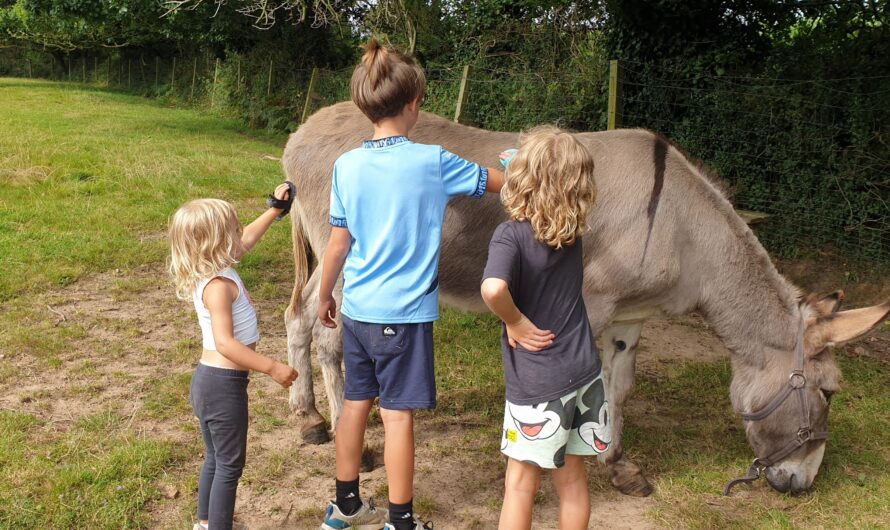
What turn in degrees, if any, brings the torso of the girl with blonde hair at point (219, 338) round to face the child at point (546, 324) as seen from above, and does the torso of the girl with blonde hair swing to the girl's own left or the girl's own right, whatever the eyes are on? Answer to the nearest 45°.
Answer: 0° — they already face them

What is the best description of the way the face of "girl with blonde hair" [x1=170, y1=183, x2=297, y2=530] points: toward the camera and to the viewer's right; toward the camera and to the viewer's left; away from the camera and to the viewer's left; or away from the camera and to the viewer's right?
away from the camera and to the viewer's right

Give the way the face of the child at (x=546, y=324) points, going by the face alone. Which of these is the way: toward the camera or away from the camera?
away from the camera

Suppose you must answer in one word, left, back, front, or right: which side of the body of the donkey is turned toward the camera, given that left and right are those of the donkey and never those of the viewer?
right

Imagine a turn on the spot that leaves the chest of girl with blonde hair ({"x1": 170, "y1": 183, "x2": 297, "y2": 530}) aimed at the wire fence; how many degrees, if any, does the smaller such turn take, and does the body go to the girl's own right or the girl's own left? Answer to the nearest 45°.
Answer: approximately 45° to the girl's own left

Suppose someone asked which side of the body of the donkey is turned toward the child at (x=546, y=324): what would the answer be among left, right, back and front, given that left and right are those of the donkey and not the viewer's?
right

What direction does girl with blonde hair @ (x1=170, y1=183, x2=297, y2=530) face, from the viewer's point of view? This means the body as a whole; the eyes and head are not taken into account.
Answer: to the viewer's right

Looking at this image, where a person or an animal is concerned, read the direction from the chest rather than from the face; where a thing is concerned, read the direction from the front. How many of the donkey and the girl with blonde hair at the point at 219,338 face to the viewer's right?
2

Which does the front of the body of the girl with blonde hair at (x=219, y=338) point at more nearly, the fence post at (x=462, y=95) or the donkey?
the donkey
